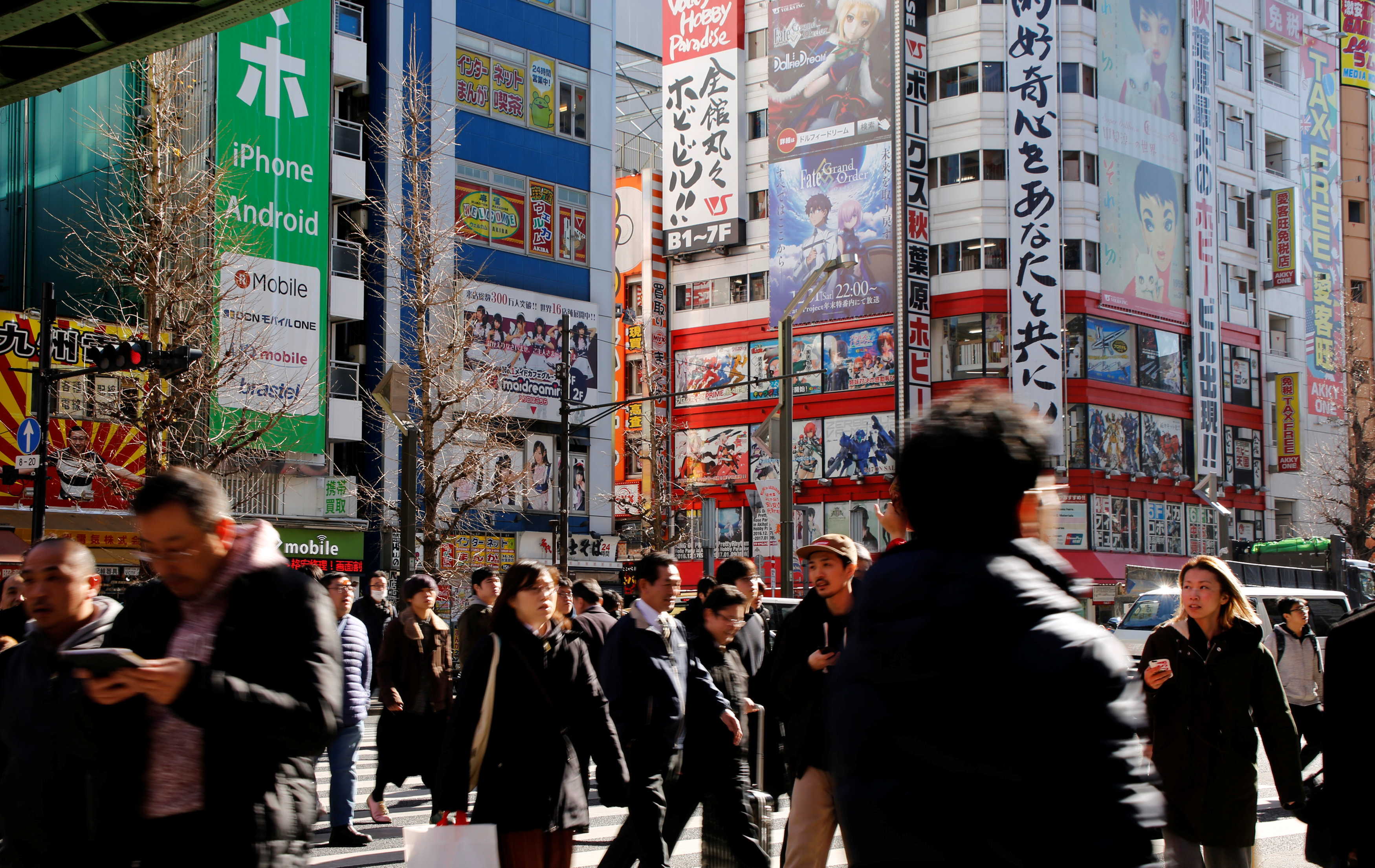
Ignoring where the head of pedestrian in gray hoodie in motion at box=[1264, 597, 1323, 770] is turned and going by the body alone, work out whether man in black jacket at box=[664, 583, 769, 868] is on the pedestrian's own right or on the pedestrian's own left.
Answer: on the pedestrian's own right

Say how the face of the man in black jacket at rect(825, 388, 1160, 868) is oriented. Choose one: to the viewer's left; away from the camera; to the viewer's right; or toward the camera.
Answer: away from the camera

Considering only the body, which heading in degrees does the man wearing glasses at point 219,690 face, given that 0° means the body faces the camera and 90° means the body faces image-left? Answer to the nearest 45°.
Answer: approximately 45°

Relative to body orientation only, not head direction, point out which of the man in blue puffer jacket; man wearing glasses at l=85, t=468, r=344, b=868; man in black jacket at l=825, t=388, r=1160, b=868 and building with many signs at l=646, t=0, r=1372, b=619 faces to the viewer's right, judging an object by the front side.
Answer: the man in blue puffer jacket

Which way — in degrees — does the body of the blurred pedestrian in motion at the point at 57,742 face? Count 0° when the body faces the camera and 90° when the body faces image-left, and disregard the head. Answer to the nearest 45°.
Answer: approximately 45°

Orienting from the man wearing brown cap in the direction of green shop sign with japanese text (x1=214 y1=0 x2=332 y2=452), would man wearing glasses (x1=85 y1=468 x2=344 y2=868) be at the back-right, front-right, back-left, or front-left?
back-left

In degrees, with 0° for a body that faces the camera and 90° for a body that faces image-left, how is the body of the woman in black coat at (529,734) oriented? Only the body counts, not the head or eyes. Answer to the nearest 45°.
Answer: approximately 315°

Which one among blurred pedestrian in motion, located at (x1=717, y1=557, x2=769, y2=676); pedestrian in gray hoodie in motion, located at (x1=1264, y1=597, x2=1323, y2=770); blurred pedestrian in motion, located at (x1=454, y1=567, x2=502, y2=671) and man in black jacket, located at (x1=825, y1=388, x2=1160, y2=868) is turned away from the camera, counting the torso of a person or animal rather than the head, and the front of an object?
the man in black jacket
